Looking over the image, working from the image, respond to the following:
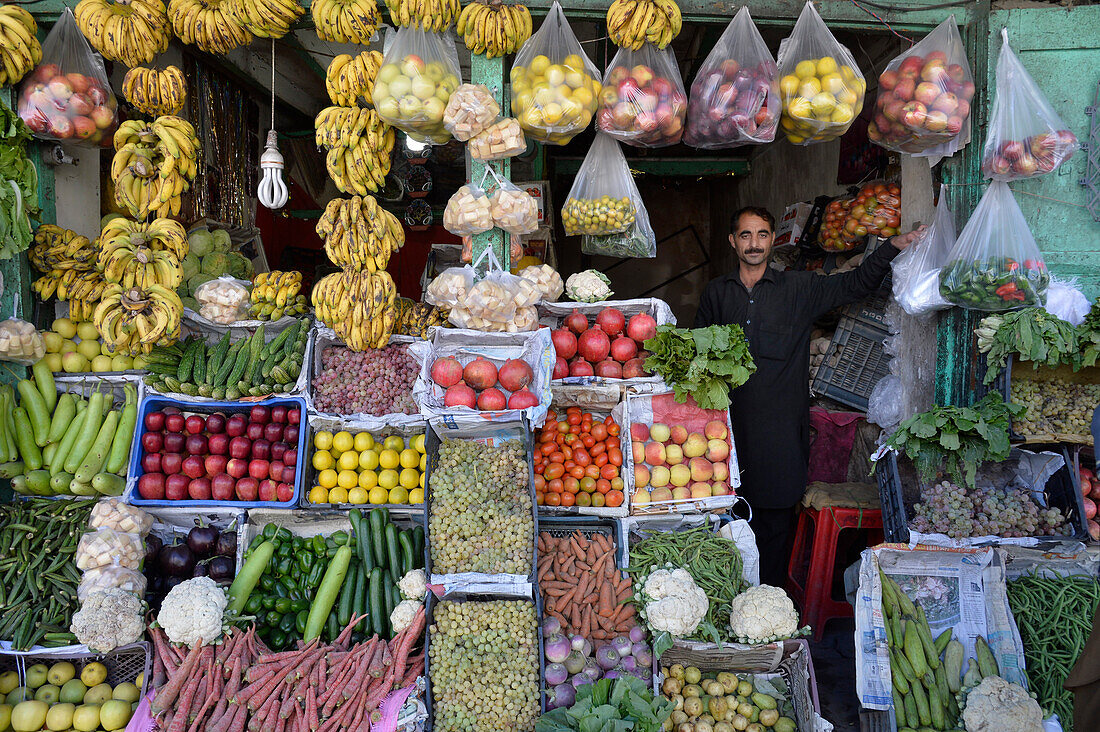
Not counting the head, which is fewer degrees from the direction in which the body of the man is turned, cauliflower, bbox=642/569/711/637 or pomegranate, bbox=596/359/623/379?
the cauliflower

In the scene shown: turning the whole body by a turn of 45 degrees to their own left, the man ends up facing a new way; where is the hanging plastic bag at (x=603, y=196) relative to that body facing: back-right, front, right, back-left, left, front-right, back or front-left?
right

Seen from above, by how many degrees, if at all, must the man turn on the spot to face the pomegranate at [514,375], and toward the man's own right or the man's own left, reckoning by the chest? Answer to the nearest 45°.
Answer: approximately 45° to the man's own right

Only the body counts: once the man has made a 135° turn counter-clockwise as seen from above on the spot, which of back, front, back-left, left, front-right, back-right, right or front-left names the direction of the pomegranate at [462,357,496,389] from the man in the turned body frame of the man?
back

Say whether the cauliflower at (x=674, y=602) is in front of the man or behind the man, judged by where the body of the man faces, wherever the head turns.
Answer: in front

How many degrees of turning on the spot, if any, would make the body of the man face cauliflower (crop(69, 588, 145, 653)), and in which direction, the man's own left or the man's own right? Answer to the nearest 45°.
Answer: approximately 45° to the man's own right

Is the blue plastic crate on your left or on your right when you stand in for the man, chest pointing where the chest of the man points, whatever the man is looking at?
on your right

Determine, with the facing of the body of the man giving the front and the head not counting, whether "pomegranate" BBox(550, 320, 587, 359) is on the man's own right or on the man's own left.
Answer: on the man's own right

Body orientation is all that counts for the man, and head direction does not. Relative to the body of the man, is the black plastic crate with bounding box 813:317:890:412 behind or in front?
behind

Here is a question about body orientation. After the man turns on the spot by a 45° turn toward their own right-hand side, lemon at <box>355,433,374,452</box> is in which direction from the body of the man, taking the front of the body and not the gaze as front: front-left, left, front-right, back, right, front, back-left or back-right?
front

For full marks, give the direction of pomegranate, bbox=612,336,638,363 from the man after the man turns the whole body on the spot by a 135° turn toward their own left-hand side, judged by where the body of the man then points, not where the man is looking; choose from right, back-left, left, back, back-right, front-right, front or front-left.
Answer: back

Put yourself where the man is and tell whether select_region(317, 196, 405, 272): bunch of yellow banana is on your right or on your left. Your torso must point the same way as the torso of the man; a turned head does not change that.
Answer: on your right

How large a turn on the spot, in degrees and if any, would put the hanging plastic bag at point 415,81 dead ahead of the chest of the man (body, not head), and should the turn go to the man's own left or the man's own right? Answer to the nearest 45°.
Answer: approximately 45° to the man's own right

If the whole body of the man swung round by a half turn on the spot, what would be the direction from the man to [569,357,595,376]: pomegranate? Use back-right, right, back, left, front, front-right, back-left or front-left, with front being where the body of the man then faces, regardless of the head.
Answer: back-left

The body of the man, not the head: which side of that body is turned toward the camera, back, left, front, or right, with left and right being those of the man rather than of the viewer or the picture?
front
